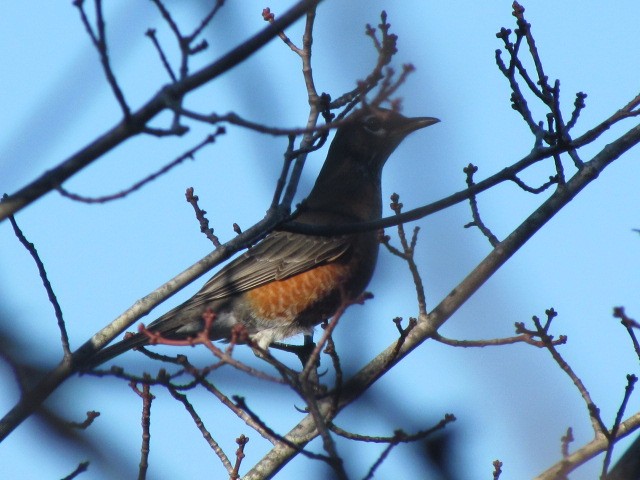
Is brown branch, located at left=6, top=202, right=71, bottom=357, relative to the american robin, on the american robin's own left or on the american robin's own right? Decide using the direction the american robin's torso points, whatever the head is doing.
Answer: on the american robin's own right

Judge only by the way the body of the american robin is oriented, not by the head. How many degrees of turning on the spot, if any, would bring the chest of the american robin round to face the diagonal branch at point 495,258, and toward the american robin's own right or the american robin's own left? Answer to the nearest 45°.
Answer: approximately 45° to the american robin's own right

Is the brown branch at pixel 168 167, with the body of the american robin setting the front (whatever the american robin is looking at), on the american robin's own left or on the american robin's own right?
on the american robin's own right

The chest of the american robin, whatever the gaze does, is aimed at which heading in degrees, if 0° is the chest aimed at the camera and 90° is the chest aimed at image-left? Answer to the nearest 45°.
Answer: approximately 270°
